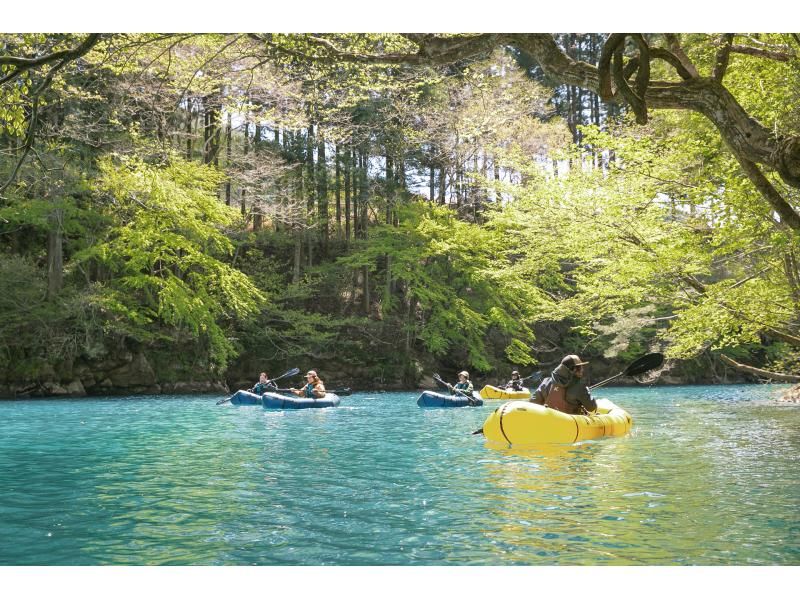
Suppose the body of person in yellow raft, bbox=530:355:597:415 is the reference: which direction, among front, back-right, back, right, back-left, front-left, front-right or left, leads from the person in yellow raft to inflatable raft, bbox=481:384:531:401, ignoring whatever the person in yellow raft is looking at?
front-left

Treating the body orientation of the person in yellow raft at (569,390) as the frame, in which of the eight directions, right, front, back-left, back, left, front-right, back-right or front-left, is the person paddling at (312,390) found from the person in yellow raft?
left

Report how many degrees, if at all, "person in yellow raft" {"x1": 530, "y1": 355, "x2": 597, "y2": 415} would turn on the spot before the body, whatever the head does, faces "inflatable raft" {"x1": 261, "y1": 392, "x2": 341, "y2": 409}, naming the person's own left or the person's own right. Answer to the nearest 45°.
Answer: approximately 90° to the person's own left
